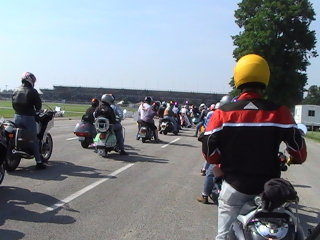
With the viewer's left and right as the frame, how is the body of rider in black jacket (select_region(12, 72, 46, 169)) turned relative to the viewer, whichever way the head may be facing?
facing away from the viewer and to the right of the viewer

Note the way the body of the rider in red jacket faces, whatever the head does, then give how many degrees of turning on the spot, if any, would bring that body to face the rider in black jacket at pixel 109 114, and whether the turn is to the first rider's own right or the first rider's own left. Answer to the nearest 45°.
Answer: approximately 45° to the first rider's own left

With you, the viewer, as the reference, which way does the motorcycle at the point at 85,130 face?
facing away from the viewer and to the right of the viewer

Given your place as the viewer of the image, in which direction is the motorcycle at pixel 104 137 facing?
facing away from the viewer and to the right of the viewer

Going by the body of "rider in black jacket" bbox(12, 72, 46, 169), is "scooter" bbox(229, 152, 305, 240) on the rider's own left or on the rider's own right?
on the rider's own right

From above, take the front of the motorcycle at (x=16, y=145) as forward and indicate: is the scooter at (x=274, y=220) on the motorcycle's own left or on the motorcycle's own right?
on the motorcycle's own right

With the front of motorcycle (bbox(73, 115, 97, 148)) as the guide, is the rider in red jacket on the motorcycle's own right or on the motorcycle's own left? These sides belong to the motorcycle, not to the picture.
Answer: on the motorcycle's own right

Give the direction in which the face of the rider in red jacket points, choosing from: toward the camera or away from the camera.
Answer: away from the camera

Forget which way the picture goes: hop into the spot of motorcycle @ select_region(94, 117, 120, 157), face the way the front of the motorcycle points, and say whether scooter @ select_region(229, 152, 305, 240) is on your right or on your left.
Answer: on your right

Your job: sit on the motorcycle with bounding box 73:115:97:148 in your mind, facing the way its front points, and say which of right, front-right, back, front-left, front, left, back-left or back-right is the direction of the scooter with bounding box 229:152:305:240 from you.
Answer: back-right

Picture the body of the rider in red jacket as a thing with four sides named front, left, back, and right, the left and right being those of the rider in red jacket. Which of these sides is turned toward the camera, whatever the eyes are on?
back
